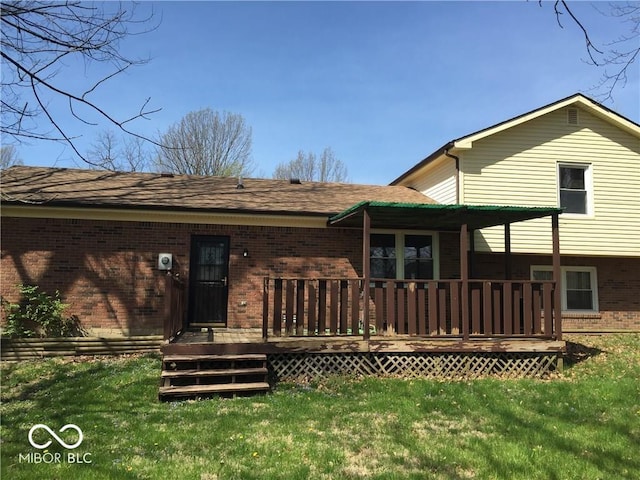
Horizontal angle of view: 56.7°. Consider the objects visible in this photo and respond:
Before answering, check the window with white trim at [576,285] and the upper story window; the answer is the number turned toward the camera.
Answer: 2

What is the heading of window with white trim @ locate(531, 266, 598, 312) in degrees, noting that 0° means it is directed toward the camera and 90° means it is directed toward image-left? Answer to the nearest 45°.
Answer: approximately 0°

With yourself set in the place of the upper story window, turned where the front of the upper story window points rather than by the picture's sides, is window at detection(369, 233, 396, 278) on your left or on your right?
on your right

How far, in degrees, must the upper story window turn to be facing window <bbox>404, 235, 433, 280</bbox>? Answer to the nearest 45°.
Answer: approximately 45° to its right

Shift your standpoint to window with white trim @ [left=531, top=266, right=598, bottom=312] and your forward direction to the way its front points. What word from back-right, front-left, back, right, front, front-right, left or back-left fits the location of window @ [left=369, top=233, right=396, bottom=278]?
front-right

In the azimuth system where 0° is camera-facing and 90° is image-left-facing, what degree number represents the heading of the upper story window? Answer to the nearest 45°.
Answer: approximately 0°

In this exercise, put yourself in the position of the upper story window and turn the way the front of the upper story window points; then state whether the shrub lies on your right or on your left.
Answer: on your right
